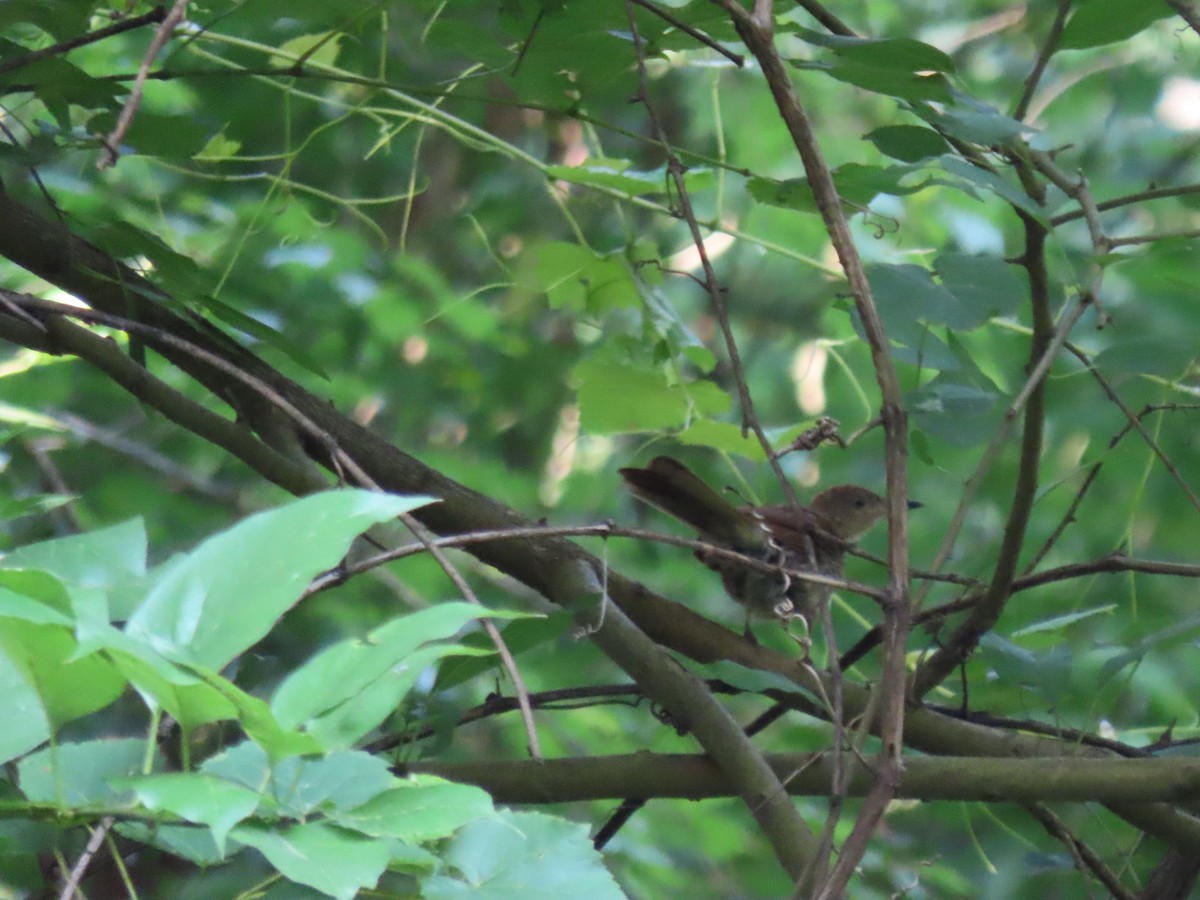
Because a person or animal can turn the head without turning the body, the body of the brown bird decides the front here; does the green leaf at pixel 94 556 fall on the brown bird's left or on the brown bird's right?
on the brown bird's right

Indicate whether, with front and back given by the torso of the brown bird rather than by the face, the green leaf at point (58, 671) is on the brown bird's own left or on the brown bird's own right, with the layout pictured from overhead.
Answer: on the brown bird's own right

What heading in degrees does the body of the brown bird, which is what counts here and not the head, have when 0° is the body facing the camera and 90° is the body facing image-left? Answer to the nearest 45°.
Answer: approximately 270°

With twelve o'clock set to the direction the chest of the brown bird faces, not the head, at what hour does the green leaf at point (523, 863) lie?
The green leaf is roughly at 3 o'clock from the brown bird.

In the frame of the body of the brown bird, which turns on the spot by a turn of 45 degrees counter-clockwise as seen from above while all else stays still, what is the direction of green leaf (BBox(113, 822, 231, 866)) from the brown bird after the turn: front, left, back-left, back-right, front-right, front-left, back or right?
back-right

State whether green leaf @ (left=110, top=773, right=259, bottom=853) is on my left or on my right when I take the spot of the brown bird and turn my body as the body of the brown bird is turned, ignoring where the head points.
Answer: on my right
